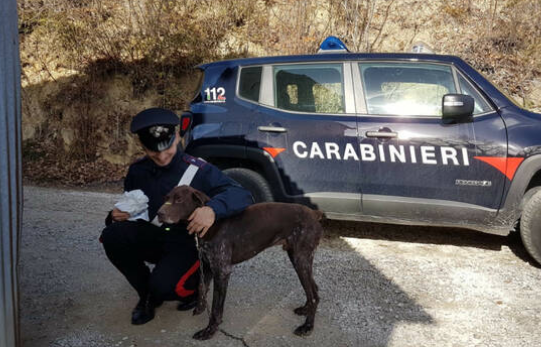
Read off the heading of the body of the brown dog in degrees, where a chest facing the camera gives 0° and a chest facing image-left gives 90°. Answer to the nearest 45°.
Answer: approximately 90°

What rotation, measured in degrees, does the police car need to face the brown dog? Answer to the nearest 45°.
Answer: approximately 135° to its right

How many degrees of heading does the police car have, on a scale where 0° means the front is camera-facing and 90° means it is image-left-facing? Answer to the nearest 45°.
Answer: approximately 270°

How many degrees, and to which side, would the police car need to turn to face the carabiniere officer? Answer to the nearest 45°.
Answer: approximately 135° to its right

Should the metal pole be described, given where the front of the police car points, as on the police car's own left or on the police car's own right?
on the police car's own right

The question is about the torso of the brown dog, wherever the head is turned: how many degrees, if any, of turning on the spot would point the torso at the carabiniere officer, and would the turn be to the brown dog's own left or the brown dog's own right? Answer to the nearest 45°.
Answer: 0° — it already faces them

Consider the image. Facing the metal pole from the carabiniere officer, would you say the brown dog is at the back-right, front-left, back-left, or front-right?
back-left

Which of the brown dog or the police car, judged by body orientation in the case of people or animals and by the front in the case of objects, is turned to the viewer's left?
the brown dog

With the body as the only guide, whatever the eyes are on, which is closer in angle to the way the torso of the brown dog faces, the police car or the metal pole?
the metal pole

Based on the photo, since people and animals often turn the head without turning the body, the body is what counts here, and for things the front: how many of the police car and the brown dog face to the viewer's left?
1

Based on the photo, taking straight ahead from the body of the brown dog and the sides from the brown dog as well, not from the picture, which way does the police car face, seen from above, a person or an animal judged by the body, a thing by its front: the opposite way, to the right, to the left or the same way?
the opposite way
